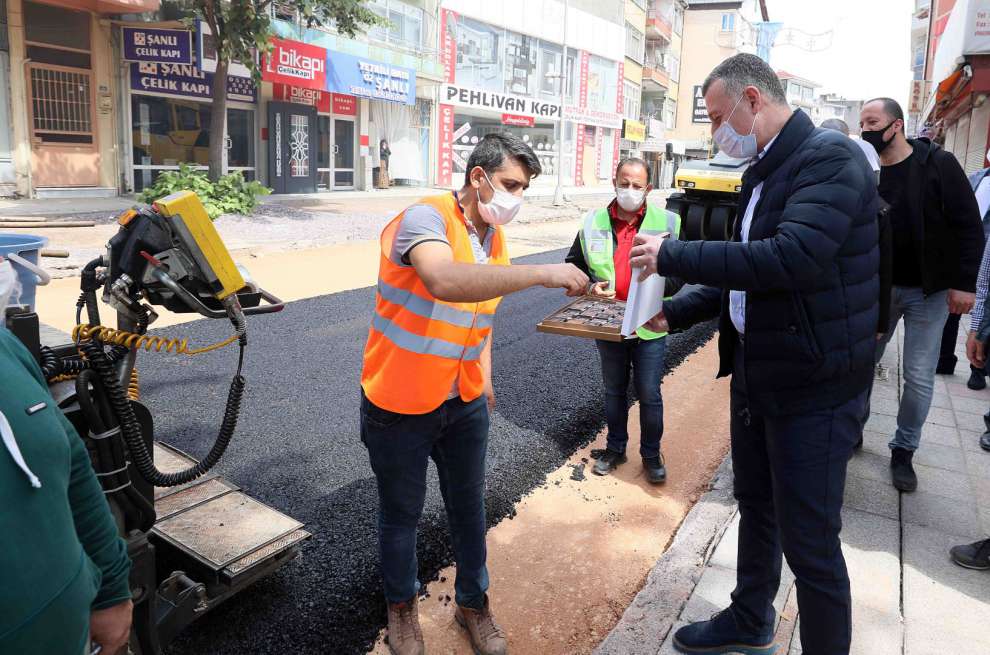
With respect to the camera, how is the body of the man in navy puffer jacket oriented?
to the viewer's left

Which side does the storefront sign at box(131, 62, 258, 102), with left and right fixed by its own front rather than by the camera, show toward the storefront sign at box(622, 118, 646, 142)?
left

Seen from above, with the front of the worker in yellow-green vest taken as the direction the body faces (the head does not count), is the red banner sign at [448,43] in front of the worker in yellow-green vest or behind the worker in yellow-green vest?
behind

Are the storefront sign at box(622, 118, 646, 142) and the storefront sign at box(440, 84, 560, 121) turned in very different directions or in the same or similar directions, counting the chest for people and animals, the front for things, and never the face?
same or similar directions

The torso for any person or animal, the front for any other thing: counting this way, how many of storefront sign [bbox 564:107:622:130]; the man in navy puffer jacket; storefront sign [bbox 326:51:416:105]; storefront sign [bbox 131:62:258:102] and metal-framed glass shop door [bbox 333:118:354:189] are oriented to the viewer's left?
1

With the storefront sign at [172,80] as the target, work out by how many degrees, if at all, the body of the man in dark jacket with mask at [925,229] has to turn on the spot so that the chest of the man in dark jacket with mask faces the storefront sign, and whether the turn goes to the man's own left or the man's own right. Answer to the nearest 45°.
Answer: approximately 90° to the man's own right

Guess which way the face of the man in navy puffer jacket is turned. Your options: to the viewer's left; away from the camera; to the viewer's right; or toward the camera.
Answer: to the viewer's left

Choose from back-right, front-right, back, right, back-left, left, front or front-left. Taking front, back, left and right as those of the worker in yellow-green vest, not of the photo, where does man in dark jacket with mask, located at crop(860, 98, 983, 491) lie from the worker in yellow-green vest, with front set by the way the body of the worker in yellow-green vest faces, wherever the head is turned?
left

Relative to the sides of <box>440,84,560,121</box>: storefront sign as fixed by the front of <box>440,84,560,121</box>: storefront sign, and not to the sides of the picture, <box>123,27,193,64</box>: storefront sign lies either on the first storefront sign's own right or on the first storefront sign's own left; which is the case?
on the first storefront sign's own right

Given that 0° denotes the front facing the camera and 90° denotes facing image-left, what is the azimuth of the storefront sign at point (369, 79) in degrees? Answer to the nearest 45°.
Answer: approximately 315°

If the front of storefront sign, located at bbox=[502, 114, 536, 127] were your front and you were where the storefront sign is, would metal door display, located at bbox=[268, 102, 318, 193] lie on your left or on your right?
on your right

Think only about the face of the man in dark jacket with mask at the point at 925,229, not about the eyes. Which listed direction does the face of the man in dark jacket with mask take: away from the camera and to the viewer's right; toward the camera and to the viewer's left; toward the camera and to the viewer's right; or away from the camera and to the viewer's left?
toward the camera and to the viewer's left

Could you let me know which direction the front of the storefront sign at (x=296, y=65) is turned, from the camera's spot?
facing the viewer and to the right of the viewer

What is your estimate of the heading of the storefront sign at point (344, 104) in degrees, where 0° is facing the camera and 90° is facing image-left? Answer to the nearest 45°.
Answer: approximately 315°

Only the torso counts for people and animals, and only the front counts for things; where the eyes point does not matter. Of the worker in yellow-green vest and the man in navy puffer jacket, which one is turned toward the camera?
the worker in yellow-green vest
